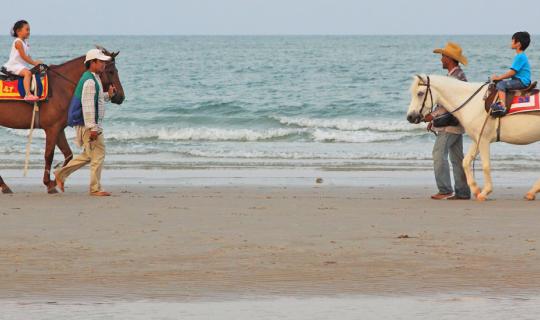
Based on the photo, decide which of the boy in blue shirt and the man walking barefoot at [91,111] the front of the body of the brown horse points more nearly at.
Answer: the boy in blue shirt

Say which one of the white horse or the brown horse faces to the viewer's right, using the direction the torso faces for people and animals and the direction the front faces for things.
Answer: the brown horse

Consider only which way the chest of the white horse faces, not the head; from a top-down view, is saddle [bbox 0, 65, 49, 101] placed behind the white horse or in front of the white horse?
in front

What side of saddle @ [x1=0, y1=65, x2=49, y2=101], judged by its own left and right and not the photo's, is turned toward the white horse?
front

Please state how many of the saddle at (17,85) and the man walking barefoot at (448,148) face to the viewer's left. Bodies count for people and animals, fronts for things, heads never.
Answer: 1

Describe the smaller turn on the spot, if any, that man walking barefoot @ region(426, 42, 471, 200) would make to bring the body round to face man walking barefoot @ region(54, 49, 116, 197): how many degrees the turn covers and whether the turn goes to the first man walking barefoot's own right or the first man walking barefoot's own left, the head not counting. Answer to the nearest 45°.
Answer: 0° — they already face them

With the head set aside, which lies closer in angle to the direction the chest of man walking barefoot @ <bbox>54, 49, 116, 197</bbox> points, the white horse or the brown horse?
the white horse

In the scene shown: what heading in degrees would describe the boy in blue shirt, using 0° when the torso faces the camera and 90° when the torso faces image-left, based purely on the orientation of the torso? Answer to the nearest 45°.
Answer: approximately 90°

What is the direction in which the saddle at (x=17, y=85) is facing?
to the viewer's right

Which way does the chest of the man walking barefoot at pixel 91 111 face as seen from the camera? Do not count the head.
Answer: to the viewer's right

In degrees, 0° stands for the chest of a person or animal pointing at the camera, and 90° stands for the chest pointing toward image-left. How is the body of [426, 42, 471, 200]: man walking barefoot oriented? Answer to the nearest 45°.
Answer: approximately 90°

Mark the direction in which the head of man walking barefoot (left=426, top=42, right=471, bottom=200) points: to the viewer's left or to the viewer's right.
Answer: to the viewer's left

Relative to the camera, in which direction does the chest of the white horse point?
to the viewer's left

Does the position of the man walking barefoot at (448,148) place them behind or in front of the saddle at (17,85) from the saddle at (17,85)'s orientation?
in front

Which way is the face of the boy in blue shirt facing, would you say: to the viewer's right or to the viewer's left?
to the viewer's left

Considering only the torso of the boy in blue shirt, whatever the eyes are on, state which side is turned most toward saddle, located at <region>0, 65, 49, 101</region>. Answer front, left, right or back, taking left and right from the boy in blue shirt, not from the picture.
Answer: front

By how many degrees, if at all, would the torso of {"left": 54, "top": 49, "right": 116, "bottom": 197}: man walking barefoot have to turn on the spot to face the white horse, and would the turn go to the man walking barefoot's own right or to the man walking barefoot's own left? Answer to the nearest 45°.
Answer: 0° — they already face it

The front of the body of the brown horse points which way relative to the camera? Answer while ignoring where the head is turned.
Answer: to the viewer's right

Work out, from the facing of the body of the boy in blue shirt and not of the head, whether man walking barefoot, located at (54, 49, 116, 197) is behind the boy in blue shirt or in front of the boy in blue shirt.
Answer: in front
